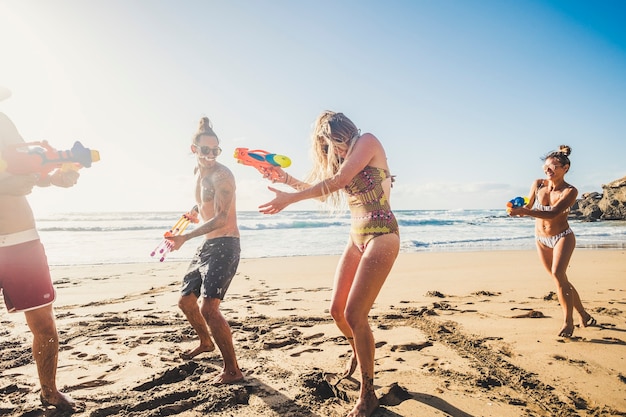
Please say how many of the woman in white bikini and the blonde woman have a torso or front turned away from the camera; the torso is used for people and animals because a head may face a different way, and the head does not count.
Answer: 0

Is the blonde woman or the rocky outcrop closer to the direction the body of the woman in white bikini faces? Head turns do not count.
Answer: the blonde woman

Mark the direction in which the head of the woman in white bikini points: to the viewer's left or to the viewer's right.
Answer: to the viewer's left

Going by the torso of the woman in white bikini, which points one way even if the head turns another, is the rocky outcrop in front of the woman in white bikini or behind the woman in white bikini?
behind

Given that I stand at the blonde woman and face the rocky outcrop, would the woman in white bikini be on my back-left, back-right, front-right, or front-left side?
front-right

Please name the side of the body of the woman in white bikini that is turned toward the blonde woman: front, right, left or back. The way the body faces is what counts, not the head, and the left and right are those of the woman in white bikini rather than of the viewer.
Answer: front

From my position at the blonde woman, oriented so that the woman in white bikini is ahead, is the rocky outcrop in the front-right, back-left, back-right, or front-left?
front-left
